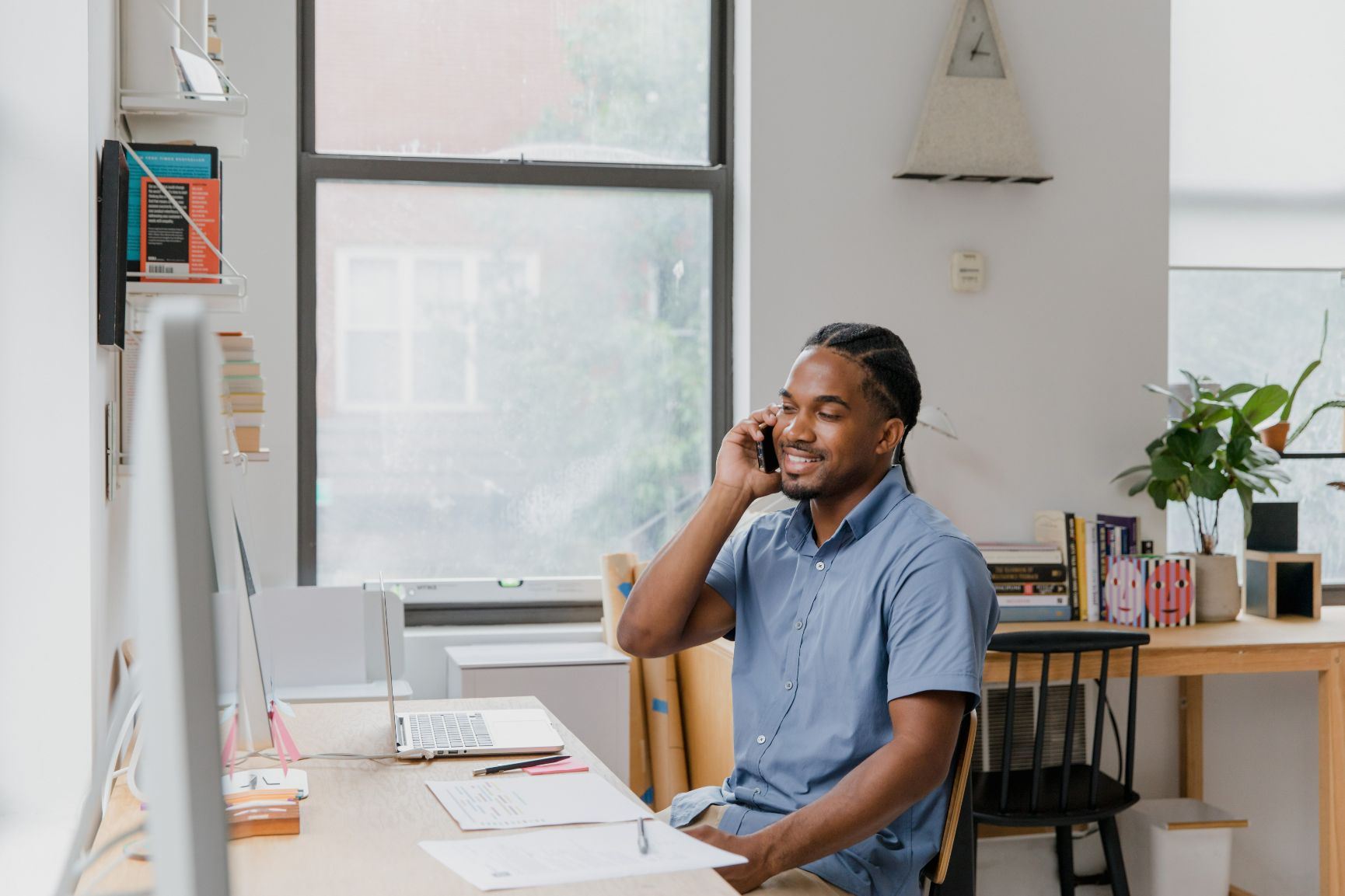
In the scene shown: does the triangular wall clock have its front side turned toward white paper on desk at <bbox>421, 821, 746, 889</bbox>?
yes

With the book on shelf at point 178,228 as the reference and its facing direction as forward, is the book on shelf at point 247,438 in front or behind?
in front

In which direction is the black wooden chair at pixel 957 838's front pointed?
to the viewer's left

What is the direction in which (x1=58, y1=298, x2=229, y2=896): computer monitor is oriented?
to the viewer's right

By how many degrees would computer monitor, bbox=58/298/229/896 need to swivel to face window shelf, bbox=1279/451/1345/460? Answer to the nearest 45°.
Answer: approximately 45° to its left

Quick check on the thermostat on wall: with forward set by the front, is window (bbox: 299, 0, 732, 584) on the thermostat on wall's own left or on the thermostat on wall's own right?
on the thermostat on wall's own right

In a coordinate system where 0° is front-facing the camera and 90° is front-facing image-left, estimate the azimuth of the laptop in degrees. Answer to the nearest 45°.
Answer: approximately 270°
